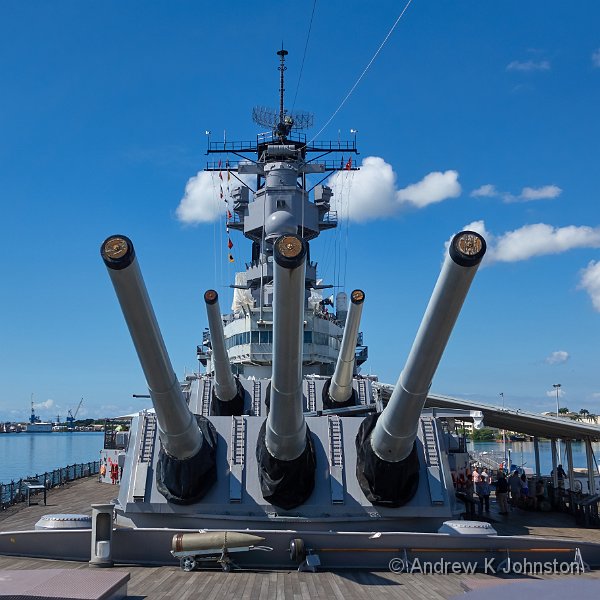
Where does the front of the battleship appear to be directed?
toward the camera
